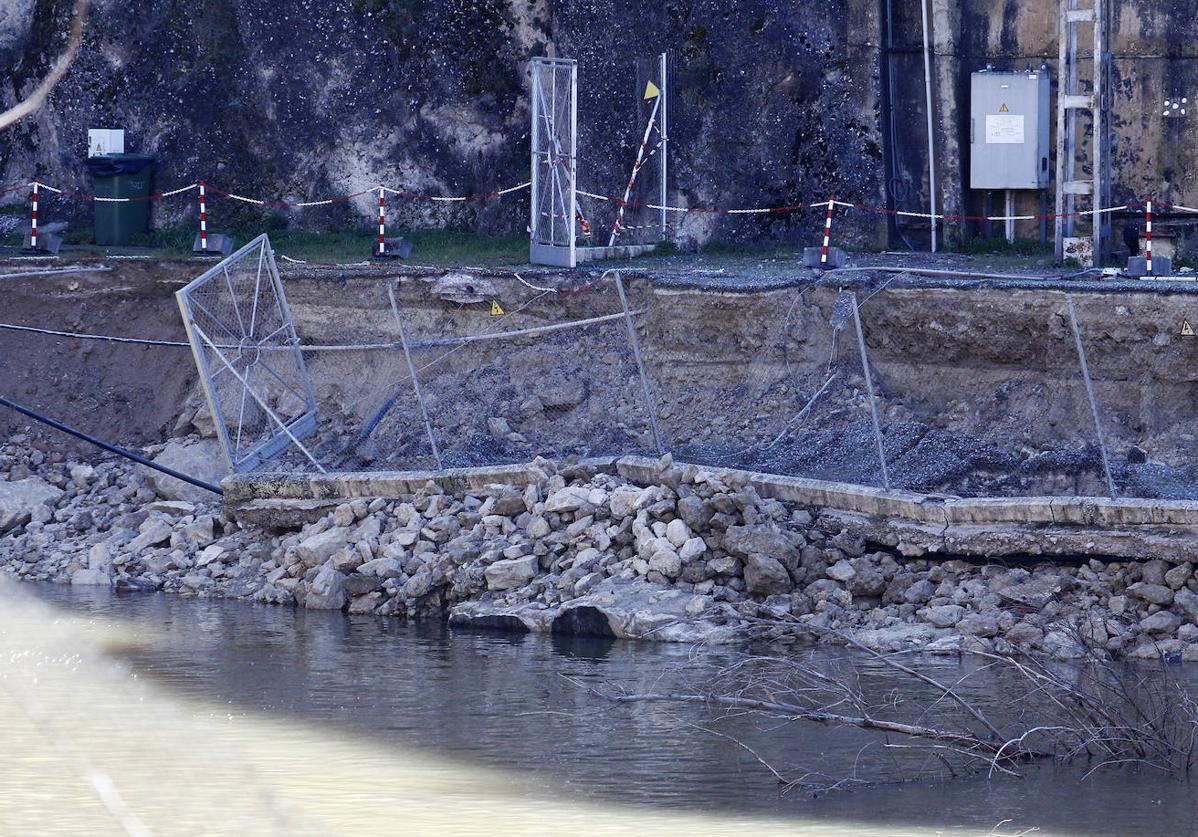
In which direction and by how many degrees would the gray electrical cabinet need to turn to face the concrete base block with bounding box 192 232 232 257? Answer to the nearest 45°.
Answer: approximately 90° to its right

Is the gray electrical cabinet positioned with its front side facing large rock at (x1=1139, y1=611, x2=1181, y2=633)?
yes

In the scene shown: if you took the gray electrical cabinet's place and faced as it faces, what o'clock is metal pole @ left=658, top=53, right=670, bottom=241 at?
The metal pole is roughly at 3 o'clock from the gray electrical cabinet.

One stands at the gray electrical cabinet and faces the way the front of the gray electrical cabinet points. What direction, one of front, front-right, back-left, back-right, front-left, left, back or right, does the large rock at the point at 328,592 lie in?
front-right

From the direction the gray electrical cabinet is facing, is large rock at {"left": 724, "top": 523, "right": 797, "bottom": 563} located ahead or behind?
ahead

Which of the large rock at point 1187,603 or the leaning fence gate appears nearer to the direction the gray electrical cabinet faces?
the large rock

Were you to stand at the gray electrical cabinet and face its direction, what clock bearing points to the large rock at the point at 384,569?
The large rock is roughly at 1 o'clock from the gray electrical cabinet.

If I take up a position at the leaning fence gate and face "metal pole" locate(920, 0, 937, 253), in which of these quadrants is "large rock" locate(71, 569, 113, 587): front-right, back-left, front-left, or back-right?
back-right

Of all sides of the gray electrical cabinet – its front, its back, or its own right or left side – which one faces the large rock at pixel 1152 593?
front

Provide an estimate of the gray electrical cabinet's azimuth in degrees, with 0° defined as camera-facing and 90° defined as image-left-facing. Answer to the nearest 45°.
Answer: approximately 0°

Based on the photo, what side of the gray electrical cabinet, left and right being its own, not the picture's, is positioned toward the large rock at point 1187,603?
front

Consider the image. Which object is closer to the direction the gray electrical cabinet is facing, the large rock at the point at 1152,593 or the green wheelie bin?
the large rock
